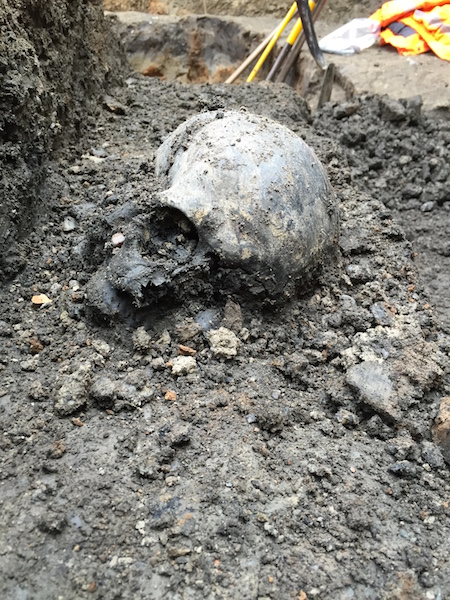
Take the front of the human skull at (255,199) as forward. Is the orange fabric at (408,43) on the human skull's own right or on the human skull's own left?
on the human skull's own right

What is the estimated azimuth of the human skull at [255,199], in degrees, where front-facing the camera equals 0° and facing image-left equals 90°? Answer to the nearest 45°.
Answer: approximately 90°

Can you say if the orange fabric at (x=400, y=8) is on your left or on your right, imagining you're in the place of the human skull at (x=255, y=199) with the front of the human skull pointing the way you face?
on your right

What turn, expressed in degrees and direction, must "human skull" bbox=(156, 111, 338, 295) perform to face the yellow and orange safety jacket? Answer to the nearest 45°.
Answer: approximately 90° to its right
